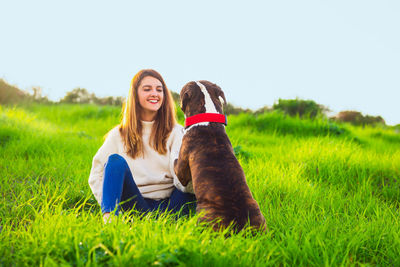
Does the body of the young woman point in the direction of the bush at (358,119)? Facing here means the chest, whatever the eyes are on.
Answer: no

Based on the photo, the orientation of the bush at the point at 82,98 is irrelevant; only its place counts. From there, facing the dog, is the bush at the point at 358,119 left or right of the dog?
left

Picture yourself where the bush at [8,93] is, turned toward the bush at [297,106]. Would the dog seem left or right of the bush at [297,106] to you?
right

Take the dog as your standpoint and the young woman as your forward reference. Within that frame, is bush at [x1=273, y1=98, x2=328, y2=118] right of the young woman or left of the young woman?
right

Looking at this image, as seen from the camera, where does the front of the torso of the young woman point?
toward the camera

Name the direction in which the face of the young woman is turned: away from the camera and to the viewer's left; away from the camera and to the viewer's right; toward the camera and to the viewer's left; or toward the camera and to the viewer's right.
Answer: toward the camera and to the viewer's right

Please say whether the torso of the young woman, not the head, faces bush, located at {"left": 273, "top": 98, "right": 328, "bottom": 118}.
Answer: no

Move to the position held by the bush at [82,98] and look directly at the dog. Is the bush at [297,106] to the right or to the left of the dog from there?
left

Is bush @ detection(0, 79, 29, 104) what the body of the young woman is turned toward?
no

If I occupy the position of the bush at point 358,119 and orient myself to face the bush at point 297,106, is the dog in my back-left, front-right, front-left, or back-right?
front-left
